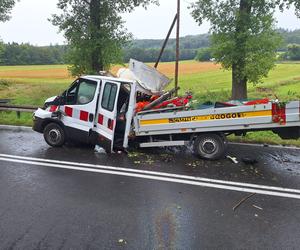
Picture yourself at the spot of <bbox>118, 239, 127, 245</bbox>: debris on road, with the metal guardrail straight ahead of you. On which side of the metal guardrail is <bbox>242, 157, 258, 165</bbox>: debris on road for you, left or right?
right

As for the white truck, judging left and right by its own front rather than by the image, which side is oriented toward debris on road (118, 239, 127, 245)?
left

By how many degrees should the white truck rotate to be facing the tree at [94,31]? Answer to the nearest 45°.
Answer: approximately 90° to its right

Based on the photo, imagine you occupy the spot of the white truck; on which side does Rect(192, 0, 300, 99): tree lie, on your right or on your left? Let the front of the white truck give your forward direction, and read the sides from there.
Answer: on your right

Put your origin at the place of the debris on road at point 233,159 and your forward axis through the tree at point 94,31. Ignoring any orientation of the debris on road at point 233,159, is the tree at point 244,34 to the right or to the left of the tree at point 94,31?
right

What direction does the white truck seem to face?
to the viewer's left
